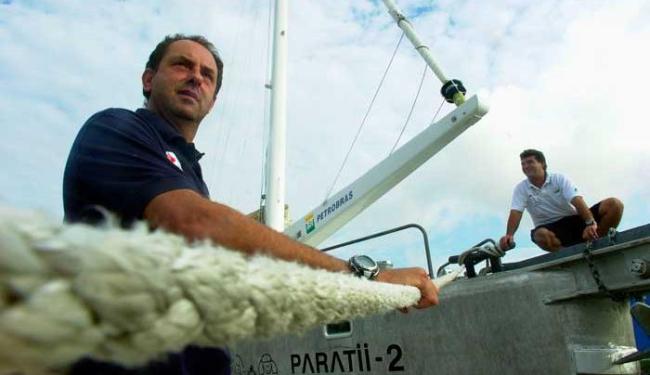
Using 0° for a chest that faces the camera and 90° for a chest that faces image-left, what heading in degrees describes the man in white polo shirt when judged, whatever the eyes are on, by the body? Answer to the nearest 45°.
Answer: approximately 0°

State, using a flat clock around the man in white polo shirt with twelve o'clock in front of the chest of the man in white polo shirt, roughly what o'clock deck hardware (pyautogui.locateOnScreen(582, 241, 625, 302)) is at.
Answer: The deck hardware is roughly at 10 o'clock from the man in white polo shirt.
